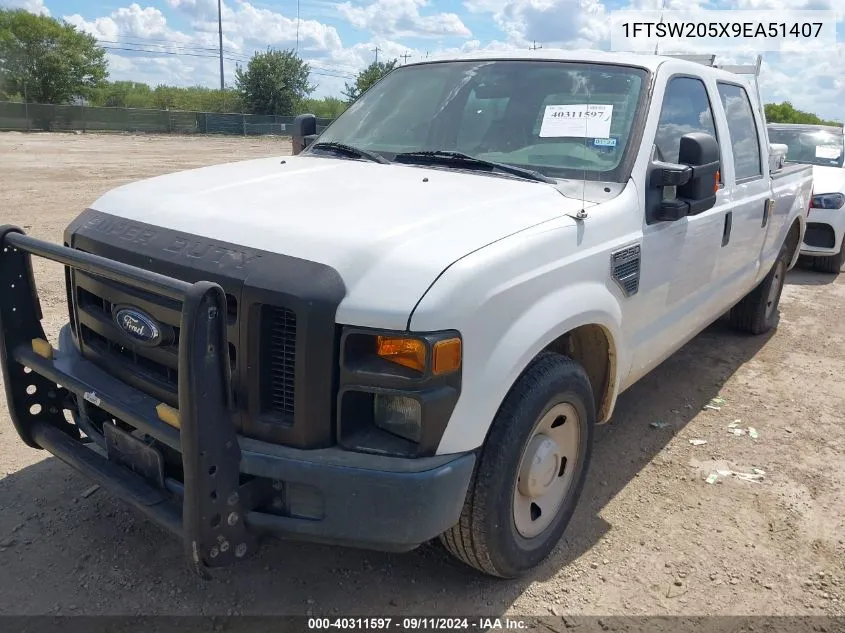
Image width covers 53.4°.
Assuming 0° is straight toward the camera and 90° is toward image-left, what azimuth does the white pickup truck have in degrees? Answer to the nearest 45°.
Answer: approximately 45°

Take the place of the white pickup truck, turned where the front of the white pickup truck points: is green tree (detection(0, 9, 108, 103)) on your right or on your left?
on your right
